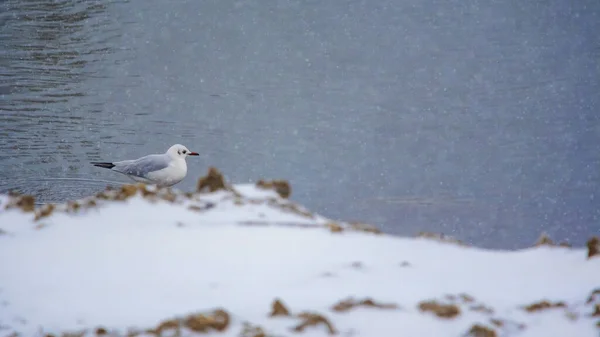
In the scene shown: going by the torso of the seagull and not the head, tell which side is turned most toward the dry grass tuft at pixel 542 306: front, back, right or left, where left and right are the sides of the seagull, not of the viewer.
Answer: right

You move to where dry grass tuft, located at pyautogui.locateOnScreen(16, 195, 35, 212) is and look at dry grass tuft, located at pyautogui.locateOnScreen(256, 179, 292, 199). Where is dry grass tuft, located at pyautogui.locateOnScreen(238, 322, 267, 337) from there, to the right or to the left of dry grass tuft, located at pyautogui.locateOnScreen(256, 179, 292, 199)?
right

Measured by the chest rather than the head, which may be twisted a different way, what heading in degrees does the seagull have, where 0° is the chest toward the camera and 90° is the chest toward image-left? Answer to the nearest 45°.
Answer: approximately 270°

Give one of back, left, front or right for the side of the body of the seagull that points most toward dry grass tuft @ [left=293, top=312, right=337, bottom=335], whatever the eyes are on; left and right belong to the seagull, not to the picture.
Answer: right

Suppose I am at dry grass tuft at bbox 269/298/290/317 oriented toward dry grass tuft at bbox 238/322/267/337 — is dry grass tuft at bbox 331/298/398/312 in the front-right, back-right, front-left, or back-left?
back-left

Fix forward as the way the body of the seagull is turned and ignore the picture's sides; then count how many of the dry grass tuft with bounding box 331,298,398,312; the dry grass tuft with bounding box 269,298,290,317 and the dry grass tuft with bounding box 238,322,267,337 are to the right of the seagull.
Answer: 3
